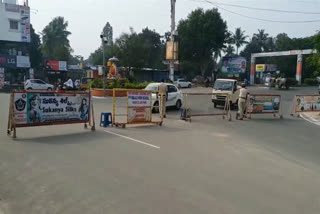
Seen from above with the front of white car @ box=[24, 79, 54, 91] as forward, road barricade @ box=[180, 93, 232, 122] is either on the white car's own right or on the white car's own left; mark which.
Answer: on the white car's own right

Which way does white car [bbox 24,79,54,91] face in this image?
to the viewer's right

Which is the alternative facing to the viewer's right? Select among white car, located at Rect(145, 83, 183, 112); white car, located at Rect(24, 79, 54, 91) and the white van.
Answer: white car, located at Rect(24, 79, 54, 91)

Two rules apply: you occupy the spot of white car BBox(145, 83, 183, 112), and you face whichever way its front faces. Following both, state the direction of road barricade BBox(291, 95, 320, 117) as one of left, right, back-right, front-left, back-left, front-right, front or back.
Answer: back-left

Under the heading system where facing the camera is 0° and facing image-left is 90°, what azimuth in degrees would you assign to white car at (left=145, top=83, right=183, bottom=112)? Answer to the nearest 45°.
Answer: approximately 45°

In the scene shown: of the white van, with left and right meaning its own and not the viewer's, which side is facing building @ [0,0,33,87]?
right

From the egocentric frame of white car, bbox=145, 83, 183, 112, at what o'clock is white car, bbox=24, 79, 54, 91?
white car, bbox=24, 79, 54, 91 is roughly at 3 o'clock from white car, bbox=145, 83, 183, 112.

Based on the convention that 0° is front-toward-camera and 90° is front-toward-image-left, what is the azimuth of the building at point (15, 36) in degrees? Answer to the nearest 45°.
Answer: approximately 315°

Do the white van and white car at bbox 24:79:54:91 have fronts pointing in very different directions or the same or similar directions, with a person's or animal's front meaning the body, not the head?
very different directions
